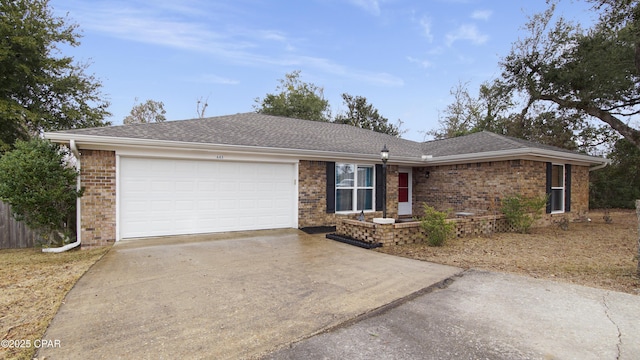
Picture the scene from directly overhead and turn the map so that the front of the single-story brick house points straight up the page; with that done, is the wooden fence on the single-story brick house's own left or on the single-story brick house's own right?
on the single-story brick house's own right

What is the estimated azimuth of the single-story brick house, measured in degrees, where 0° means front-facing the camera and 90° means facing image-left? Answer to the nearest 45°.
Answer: approximately 315°

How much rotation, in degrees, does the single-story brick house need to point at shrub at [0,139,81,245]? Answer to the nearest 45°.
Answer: approximately 90° to its right
